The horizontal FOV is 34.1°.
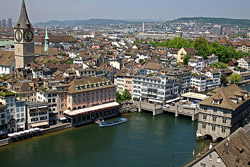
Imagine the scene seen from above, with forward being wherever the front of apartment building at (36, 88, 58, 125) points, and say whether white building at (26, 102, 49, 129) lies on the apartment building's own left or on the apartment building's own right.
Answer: on the apartment building's own right

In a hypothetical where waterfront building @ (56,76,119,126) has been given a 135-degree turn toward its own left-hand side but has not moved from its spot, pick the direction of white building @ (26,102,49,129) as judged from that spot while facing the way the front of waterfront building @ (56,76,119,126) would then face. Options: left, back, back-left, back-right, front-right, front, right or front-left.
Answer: back-left

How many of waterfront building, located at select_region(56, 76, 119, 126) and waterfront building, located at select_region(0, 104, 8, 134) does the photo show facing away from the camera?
0

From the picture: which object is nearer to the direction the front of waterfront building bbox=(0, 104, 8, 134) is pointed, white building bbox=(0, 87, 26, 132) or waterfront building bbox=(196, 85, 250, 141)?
the waterfront building

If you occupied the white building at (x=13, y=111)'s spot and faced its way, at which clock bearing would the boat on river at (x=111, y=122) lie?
The boat on river is roughly at 10 o'clock from the white building.

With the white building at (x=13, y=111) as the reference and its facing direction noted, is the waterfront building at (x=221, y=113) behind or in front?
in front

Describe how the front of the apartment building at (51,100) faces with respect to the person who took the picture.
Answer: facing the viewer and to the right of the viewer

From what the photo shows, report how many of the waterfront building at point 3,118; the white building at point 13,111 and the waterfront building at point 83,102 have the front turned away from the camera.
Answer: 0

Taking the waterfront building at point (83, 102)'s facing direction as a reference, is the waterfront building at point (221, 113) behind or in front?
in front

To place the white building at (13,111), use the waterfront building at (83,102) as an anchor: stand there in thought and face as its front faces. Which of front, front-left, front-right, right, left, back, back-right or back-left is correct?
right
